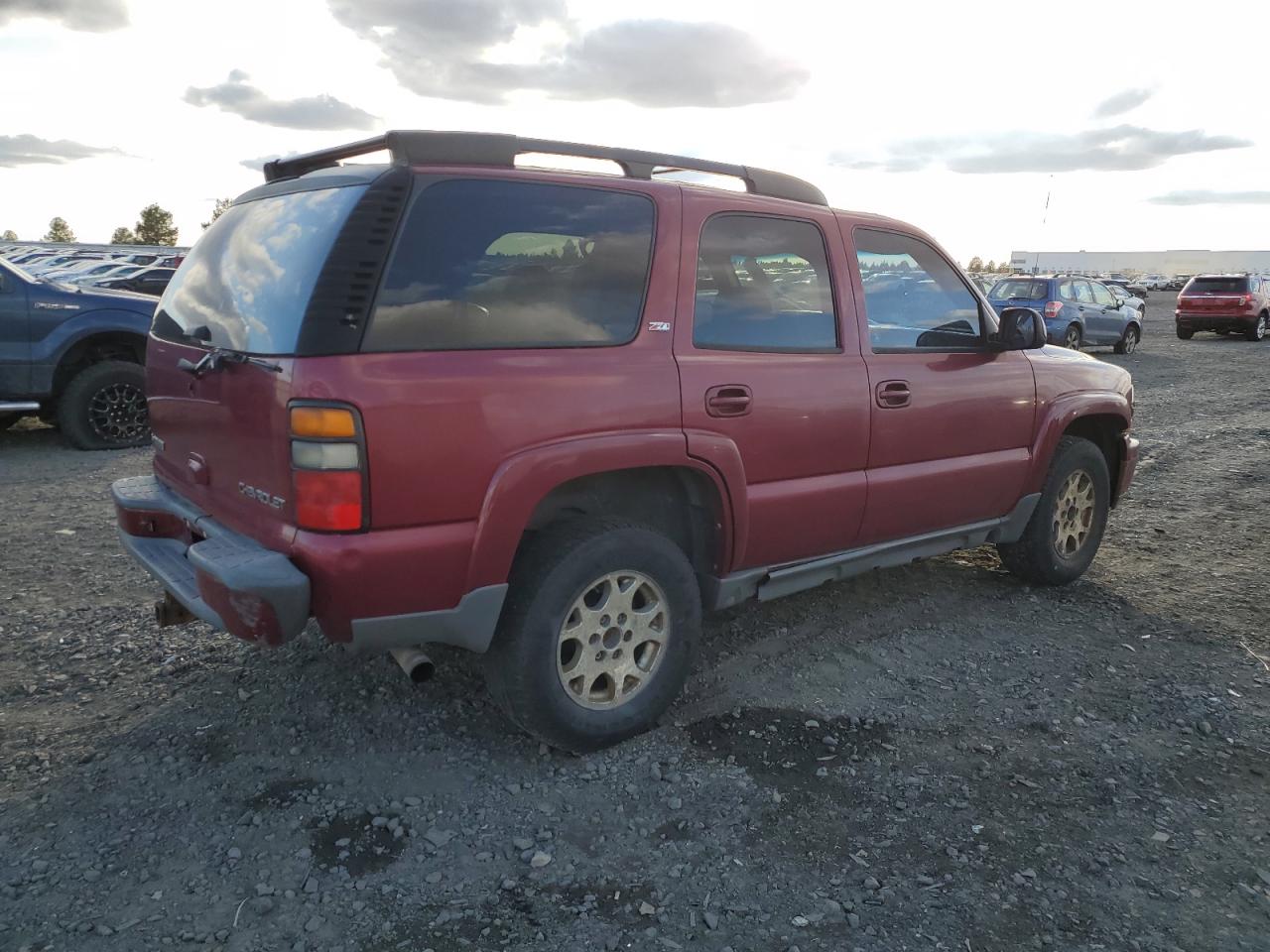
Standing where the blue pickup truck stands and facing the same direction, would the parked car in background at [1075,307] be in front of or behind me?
in front

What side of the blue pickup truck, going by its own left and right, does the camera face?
right

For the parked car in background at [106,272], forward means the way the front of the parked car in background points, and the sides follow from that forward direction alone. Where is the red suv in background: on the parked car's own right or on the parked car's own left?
on the parked car's own left

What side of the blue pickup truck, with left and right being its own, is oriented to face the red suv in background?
front

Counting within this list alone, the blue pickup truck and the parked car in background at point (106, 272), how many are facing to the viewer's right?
1

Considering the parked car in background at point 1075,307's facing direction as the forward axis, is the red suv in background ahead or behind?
ahead

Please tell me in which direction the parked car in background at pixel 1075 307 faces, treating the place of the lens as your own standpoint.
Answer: facing away from the viewer and to the right of the viewer

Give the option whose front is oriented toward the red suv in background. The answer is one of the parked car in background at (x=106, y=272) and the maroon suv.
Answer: the maroon suv

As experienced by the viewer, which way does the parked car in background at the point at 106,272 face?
facing the viewer and to the left of the viewer

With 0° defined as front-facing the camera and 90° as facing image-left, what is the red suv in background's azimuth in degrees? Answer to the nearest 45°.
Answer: approximately 225°

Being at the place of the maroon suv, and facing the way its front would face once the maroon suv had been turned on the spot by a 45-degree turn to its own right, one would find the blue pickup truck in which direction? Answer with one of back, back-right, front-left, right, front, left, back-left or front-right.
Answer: back-left

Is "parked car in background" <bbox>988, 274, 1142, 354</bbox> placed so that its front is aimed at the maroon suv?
no

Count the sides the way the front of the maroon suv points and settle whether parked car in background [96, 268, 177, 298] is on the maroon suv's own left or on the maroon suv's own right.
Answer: on the maroon suv's own left

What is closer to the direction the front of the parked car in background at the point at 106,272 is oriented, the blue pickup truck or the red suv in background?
the blue pickup truck

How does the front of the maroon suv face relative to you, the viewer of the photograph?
facing away from the viewer and to the right of the viewer

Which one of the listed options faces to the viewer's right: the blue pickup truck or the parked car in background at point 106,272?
the blue pickup truck
